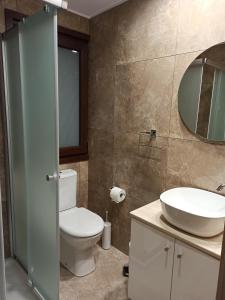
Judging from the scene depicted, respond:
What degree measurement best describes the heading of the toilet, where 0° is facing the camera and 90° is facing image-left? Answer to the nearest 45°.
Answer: approximately 315°

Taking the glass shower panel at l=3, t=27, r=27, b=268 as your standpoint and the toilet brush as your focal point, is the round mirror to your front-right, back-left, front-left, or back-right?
front-right

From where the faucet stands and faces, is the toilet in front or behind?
in front

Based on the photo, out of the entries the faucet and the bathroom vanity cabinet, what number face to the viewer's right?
0

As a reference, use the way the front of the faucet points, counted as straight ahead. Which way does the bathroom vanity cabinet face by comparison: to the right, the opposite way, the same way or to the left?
the same way

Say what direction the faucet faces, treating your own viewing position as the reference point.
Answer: facing the viewer and to the left of the viewer

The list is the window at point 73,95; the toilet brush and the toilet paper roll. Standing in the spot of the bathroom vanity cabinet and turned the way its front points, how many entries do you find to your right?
3

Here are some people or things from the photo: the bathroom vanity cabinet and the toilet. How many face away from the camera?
0

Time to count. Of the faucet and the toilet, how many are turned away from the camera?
0
